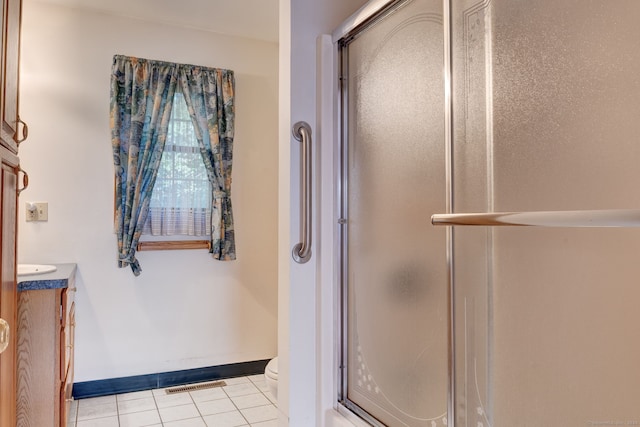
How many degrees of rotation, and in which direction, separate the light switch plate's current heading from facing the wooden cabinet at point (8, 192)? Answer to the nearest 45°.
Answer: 0° — it already faces it

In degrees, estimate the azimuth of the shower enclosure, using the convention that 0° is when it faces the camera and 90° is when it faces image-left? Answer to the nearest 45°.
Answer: approximately 45°

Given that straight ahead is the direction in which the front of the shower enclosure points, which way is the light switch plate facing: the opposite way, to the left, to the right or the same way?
to the left

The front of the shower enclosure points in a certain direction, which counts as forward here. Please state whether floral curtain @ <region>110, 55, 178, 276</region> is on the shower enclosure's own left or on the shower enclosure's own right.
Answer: on the shower enclosure's own right

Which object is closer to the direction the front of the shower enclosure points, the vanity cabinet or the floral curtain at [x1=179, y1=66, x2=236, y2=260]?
the vanity cabinet

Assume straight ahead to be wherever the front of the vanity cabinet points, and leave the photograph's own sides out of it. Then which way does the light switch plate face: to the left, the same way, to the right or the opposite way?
to the right

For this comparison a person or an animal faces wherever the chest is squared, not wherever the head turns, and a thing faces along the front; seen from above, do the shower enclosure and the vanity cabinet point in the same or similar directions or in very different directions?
very different directions

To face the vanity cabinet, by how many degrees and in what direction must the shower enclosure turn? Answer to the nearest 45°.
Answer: approximately 45° to its right

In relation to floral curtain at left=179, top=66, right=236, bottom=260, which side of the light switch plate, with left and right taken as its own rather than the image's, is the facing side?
left

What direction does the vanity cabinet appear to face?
to the viewer's right

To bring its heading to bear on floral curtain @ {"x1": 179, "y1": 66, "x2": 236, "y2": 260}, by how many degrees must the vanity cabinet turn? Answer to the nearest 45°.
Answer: approximately 45° to its left

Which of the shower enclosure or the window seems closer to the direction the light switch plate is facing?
the shower enclosure
